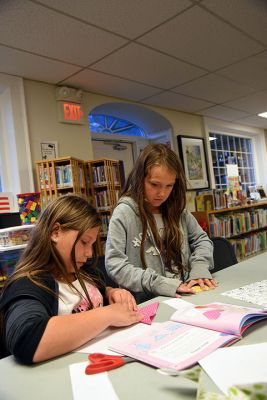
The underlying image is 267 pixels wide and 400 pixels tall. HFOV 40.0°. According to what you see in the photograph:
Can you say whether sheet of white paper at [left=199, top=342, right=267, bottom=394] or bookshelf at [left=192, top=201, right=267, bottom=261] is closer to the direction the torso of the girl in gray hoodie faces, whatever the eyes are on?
the sheet of white paper

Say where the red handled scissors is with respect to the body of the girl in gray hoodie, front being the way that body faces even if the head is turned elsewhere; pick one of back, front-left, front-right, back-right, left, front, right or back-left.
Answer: front-right

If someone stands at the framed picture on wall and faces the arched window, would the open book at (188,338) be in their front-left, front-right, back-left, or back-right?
front-left

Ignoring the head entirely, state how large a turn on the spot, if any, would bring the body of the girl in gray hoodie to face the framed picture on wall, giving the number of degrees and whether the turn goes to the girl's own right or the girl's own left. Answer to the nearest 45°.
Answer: approximately 135° to the girl's own left

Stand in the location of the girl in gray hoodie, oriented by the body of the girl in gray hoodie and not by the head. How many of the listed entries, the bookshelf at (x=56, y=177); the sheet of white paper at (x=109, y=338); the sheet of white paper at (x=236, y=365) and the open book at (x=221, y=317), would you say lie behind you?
1

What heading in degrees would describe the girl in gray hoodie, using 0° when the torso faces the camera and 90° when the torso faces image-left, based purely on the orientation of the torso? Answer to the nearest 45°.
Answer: approximately 315°

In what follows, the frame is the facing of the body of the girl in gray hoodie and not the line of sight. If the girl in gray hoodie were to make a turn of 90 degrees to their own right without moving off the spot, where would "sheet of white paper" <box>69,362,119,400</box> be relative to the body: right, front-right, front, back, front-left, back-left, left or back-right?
front-left

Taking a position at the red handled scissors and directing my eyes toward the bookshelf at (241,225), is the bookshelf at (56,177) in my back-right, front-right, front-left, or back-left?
front-left

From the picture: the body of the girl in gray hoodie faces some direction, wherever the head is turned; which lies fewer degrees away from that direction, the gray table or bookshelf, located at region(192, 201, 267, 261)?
the gray table

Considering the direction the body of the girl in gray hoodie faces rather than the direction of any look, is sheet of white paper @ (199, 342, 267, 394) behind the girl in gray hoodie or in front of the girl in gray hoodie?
in front

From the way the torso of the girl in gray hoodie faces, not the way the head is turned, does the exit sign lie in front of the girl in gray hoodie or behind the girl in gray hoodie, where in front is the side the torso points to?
behind

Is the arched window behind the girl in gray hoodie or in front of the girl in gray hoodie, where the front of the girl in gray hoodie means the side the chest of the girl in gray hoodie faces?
behind

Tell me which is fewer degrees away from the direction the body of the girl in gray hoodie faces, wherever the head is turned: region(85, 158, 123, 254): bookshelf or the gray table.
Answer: the gray table

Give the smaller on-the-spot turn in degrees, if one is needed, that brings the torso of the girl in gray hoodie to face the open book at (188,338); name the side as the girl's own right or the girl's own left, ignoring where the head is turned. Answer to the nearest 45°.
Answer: approximately 45° to the girl's own right
